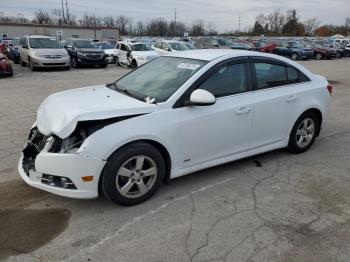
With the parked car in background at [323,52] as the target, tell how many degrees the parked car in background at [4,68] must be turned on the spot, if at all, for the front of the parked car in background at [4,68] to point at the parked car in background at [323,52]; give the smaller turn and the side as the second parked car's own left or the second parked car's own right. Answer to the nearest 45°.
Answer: approximately 45° to the second parked car's own left

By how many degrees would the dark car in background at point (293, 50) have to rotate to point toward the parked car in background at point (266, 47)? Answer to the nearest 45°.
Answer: approximately 135° to its right

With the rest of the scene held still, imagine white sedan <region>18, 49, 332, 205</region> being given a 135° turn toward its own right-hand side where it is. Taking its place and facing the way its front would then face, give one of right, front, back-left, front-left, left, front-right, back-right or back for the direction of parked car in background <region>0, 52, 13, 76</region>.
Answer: front-left

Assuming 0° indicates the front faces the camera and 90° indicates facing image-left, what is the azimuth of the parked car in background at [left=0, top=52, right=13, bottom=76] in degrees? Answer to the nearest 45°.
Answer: approximately 315°

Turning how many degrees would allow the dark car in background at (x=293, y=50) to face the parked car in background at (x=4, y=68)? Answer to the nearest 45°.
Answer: approximately 90° to its right

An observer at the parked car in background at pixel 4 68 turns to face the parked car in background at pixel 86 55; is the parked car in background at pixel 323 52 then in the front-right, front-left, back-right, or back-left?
front-right

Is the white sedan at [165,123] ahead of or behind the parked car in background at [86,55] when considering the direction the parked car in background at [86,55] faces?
ahead

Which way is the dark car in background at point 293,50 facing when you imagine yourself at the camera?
facing the viewer and to the right of the viewer

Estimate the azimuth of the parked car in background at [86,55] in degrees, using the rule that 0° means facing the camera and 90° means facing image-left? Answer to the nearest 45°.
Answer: approximately 315°

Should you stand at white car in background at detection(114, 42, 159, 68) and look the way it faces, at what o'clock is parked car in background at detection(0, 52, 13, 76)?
The parked car in background is roughly at 3 o'clock from the white car in background.

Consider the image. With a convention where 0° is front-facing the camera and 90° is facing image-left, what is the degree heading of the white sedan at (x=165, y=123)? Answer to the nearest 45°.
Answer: approximately 45°

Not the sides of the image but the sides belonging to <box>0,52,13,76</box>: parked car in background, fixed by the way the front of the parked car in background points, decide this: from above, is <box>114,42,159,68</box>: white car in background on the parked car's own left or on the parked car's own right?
on the parked car's own left

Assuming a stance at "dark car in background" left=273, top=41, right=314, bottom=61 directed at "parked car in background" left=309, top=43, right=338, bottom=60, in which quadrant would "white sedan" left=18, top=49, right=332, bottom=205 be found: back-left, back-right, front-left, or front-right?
back-right
